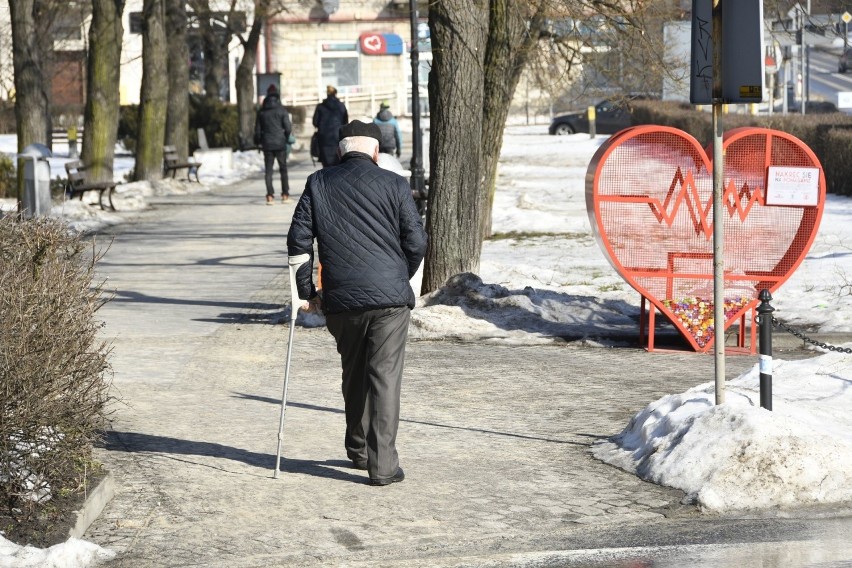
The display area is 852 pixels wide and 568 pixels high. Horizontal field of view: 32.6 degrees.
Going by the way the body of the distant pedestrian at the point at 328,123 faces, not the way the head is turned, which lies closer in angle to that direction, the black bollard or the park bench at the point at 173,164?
the park bench

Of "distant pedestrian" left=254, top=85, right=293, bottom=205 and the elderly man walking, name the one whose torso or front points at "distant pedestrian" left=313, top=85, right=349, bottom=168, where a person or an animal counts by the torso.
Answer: the elderly man walking

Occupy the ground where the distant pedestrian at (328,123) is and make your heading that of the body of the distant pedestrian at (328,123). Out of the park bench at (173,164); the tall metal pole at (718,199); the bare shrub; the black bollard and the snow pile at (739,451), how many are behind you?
4

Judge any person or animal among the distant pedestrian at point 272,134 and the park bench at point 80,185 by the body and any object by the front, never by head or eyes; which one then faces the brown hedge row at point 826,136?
the park bench

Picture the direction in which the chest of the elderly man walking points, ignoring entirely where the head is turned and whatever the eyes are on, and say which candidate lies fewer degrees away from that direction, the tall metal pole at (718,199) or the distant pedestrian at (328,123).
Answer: the distant pedestrian

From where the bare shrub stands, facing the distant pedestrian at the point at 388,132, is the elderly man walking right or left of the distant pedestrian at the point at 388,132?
right

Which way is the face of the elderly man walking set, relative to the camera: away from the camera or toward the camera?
away from the camera

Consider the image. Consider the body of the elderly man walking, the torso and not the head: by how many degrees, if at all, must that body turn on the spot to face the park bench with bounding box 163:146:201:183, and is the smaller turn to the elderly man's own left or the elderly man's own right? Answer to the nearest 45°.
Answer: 0° — they already face it

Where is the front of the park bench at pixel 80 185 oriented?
to the viewer's right

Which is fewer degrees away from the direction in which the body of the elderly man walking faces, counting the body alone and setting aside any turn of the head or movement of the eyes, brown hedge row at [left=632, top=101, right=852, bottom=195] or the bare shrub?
the brown hedge row

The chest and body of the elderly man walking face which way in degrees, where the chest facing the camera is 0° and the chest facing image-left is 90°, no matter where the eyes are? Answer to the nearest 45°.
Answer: approximately 180°
